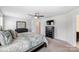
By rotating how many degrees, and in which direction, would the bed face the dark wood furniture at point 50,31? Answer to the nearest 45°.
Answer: approximately 90° to its left

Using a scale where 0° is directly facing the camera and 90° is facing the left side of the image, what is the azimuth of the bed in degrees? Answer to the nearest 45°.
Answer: approximately 315°

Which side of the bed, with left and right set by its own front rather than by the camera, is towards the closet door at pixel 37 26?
left
